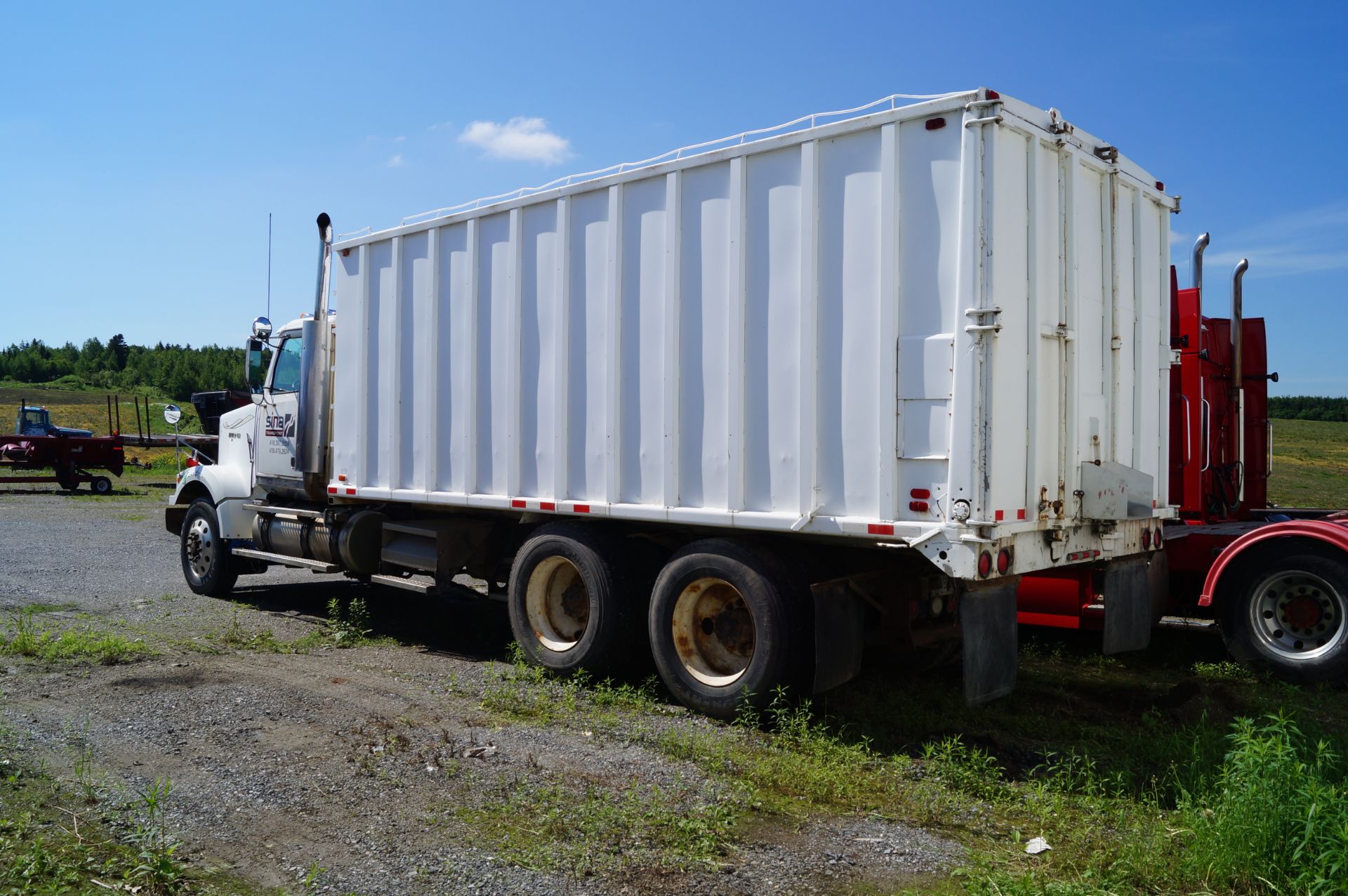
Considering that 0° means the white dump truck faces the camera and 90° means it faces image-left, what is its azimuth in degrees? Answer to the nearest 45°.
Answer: approximately 135°

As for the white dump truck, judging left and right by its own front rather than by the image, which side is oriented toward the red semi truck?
right

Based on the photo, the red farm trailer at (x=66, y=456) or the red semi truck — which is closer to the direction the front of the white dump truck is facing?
the red farm trailer

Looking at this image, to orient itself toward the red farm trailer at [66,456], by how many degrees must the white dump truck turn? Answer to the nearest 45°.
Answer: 0° — it already faces it
